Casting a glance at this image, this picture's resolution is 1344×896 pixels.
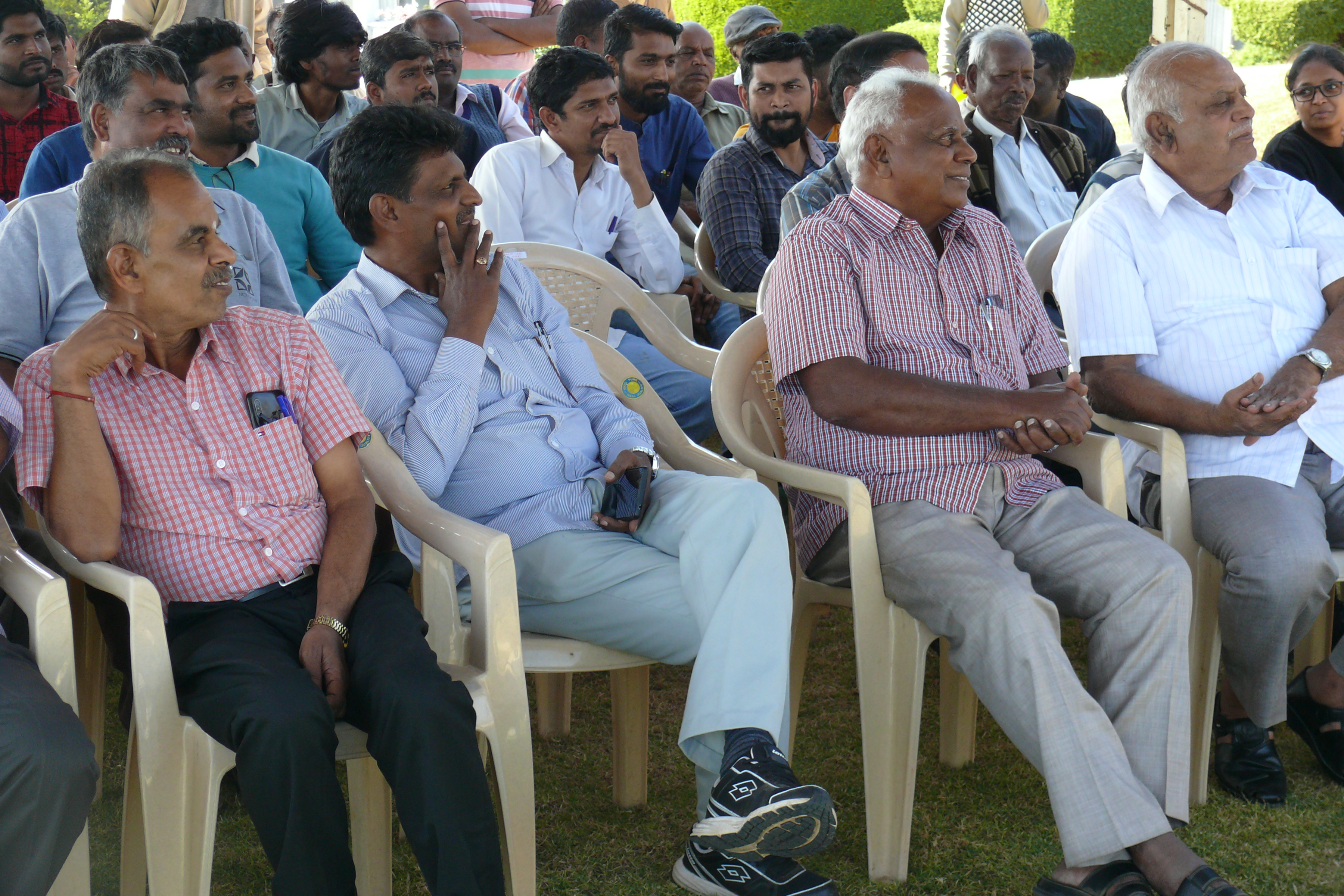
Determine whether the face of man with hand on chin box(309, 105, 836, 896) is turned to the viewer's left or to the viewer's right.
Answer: to the viewer's right

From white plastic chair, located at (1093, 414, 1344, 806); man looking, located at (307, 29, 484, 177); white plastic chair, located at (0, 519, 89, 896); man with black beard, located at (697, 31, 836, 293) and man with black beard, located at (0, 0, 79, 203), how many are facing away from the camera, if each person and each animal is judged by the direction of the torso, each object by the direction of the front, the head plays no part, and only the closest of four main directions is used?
0

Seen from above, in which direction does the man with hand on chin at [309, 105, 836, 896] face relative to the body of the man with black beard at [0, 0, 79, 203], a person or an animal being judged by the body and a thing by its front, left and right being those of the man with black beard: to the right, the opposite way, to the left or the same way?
the same way

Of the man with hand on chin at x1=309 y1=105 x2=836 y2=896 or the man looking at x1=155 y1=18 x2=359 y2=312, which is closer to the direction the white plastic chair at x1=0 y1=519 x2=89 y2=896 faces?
the man with hand on chin

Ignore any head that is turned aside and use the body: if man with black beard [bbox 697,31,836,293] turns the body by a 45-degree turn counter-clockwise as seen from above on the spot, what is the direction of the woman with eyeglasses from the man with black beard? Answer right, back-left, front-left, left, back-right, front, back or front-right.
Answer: front

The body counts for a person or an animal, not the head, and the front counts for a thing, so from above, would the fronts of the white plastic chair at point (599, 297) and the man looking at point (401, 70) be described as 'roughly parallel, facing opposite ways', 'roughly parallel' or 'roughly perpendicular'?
roughly parallel

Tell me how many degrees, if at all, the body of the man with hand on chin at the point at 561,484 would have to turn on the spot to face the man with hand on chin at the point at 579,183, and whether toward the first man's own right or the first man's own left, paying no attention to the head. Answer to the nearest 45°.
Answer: approximately 135° to the first man's own left

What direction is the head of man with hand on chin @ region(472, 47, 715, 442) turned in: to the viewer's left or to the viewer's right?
to the viewer's right

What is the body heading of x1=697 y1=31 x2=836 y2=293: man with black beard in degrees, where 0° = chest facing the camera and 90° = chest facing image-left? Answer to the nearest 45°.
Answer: approximately 315°

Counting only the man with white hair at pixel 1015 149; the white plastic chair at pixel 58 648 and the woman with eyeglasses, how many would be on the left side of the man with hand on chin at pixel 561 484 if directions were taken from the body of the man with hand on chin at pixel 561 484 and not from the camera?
2

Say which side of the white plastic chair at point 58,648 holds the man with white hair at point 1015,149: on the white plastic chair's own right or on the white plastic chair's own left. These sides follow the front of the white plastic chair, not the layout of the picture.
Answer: on the white plastic chair's own left

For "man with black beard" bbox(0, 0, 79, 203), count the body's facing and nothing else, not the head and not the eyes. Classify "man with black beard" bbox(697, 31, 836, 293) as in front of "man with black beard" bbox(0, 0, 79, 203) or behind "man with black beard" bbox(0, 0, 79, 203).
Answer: in front

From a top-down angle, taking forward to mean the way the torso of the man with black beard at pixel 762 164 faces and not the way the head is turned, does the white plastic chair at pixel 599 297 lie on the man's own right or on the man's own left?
on the man's own right

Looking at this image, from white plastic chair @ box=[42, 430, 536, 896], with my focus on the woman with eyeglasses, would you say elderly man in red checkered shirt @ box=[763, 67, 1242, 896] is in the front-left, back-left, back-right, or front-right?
front-right

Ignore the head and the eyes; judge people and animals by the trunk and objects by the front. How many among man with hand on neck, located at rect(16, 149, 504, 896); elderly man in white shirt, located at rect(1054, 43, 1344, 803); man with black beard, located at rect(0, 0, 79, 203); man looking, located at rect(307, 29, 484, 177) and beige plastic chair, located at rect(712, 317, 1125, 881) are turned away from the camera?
0

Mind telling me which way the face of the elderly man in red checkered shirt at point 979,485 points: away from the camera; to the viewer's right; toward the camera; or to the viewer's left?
to the viewer's right

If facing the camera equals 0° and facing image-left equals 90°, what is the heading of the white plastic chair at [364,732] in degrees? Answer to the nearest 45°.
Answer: approximately 315°

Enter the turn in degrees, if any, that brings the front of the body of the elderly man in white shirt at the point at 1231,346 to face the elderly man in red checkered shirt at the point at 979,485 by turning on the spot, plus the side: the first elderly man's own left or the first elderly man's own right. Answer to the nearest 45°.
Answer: approximately 90° to the first elderly man's own right

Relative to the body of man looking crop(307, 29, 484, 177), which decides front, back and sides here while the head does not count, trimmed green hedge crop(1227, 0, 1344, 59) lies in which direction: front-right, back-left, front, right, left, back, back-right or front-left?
left
